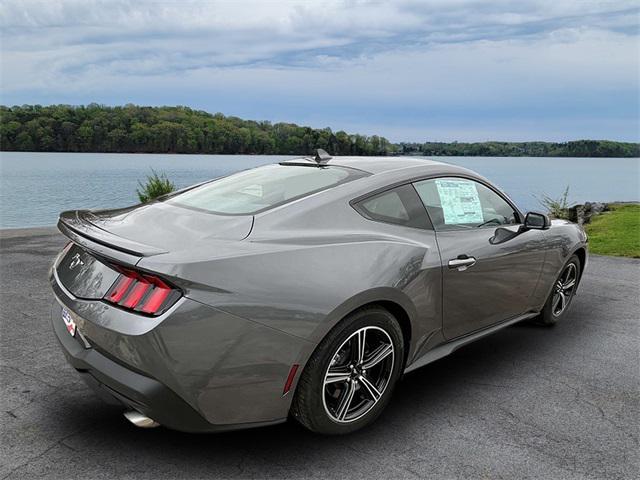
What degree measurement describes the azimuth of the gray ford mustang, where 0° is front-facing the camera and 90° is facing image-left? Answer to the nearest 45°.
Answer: approximately 225°

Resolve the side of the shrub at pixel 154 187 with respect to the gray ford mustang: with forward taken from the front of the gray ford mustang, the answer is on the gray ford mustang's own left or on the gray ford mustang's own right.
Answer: on the gray ford mustang's own left
